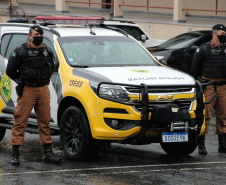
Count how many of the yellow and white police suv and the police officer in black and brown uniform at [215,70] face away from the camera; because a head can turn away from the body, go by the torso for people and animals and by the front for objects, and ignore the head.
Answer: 0

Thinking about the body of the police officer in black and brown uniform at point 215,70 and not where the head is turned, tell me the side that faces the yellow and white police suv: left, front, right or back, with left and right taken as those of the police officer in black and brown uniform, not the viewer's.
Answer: right

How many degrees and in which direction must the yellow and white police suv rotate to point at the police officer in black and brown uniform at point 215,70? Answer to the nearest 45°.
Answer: approximately 90° to its left

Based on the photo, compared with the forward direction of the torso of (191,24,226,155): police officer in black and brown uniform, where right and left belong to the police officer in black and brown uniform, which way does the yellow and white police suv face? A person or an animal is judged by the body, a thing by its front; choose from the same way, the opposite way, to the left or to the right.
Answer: the same way

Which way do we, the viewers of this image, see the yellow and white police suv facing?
facing the viewer and to the right of the viewer

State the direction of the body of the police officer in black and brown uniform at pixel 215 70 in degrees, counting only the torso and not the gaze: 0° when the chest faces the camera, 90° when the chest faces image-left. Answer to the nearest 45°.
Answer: approximately 315°
